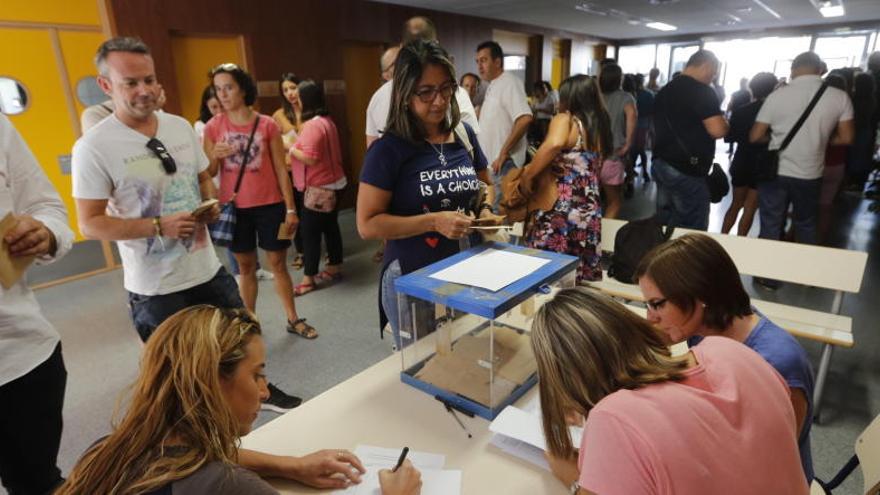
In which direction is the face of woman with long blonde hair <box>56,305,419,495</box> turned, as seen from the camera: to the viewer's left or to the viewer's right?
to the viewer's right

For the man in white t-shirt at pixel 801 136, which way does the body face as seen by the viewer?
away from the camera

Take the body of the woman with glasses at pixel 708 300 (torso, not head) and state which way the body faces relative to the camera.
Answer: to the viewer's left

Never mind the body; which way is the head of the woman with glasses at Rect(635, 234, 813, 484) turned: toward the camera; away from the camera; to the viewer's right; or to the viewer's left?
to the viewer's left

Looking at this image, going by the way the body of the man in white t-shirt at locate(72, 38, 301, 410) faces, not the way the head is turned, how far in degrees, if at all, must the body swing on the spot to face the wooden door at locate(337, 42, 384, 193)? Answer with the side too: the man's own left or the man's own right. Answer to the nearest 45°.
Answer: approximately 90° to the man's own left

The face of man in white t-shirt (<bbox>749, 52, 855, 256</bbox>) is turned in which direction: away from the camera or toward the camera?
away from the camera

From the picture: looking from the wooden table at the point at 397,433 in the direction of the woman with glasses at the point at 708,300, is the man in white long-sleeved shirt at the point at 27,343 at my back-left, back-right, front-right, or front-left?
back-left

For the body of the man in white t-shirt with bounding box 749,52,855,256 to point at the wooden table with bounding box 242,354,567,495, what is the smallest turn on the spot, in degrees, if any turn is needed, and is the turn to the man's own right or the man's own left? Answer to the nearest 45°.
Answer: approximately 180°

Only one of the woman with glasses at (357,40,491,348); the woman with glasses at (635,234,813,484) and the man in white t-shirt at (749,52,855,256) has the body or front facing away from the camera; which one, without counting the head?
the man in white t-shirt

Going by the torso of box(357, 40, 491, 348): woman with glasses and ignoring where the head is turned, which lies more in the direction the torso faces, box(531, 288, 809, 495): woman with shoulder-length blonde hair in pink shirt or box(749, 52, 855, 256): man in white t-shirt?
the woman with shoulder-length blonde hair in pink shirt

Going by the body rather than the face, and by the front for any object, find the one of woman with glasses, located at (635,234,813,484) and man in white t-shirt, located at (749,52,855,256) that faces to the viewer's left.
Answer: the woman with glasses
